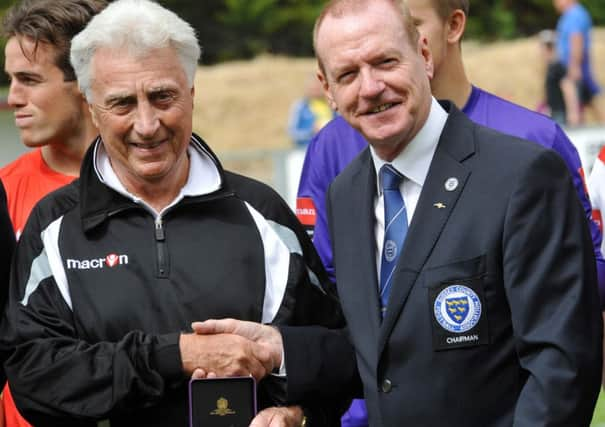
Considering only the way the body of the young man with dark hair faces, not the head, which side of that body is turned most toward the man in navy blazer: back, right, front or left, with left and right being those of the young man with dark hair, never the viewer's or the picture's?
left

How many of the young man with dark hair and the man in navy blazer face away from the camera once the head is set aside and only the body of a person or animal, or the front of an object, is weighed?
0
